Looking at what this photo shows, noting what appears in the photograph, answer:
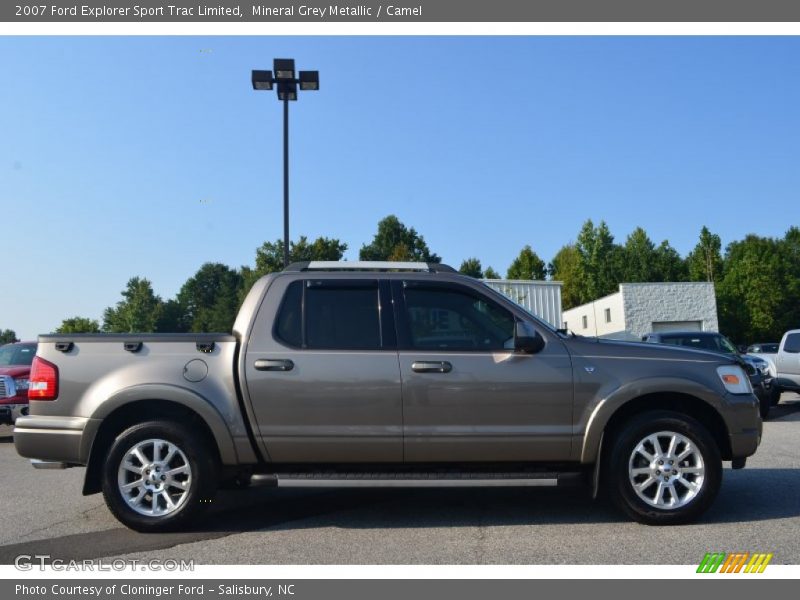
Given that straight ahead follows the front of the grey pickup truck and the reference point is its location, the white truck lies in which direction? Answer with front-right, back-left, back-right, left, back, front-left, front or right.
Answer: front-left

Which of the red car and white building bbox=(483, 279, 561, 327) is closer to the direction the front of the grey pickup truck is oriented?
the white building

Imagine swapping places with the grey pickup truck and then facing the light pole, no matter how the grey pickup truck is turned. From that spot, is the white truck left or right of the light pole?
right

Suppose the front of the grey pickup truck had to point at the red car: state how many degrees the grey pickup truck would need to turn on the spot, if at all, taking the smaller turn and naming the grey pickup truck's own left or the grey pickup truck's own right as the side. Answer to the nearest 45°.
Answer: approximately 135° to the grey pickup truck's own left

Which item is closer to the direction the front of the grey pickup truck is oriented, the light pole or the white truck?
the white truck

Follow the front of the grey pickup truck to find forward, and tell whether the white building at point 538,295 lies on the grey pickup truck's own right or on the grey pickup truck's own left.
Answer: on the grey pickup truck's own left

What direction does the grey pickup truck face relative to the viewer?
to the viewer's right

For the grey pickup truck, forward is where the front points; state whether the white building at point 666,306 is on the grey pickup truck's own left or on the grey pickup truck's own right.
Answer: on the grey pickup truck's own left

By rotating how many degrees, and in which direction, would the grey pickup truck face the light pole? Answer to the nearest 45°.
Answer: approximately 90° to its left

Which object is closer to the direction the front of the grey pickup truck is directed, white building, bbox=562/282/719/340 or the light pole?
the white building

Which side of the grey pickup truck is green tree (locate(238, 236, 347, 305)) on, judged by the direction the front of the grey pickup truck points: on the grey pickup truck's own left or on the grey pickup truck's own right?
on the grey pickup truck's own left
